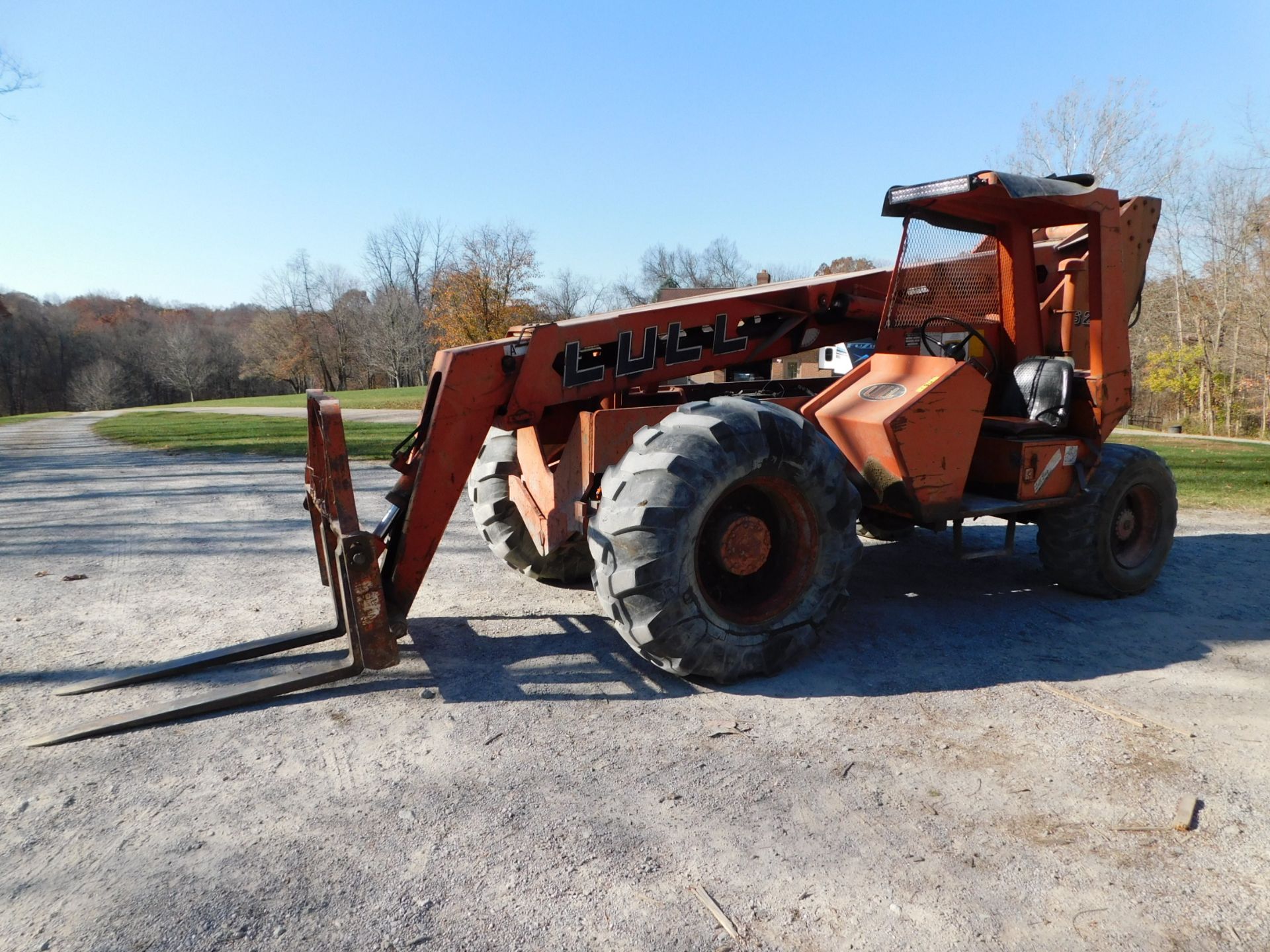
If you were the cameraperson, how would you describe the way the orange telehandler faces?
facing the viewer and to the left of the viewer

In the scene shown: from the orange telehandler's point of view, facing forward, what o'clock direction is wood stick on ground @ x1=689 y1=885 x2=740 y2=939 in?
The wood stick on ground is roughly at 11 o'clock from the orange telehandler.

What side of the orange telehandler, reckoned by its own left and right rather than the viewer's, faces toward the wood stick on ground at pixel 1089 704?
left

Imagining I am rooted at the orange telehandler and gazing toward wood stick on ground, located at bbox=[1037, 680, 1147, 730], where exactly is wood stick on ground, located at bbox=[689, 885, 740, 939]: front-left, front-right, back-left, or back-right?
front-right

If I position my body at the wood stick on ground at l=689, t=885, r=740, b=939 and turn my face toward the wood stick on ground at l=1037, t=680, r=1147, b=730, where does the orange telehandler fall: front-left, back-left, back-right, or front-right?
front-left

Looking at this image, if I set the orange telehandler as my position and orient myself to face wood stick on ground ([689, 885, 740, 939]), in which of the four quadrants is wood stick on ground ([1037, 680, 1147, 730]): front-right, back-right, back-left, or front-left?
front-left
